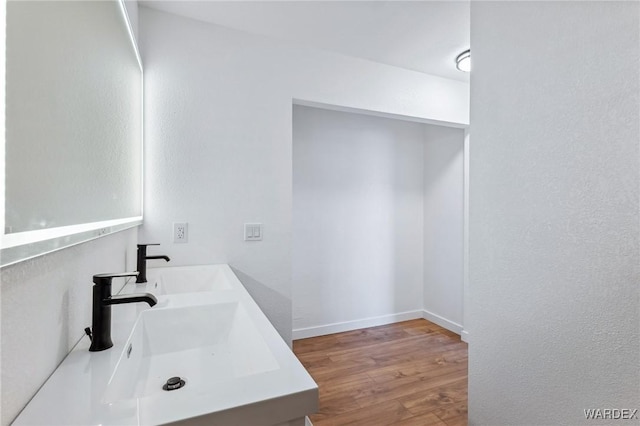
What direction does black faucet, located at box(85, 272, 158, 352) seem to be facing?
to the viewer's right

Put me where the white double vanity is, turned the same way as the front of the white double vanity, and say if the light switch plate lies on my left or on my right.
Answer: on my left

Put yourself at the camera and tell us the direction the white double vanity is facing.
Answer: facing to the right of the viewer

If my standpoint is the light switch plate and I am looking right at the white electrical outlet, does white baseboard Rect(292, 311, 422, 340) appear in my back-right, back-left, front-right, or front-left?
back-right

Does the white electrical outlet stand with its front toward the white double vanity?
yes

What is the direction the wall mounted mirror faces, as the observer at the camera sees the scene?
facing to the right of the viewer

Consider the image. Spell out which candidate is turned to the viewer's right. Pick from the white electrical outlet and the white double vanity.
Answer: the white double vanity

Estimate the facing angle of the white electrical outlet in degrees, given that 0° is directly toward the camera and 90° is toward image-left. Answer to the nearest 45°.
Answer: approximately 0°

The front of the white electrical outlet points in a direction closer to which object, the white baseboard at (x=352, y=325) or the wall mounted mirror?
the wall mounted mirror

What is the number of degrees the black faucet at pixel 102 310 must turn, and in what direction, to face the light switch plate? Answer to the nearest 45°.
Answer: approximately 45° to its left

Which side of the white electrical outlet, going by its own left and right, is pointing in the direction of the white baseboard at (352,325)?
left

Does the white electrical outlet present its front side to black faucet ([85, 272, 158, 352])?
yes

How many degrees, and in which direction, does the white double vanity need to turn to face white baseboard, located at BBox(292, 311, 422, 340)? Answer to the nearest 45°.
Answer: approximately 45° to its left
